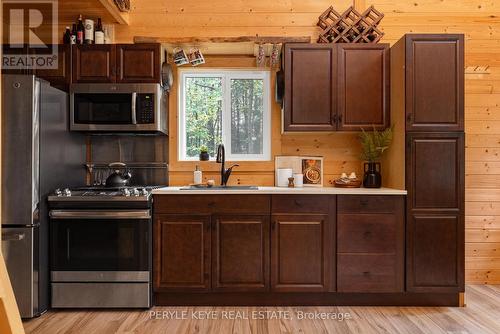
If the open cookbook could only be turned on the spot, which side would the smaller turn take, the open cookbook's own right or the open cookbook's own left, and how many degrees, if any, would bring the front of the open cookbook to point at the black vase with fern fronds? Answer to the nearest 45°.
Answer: approximately 90° to the open cookbook's own left

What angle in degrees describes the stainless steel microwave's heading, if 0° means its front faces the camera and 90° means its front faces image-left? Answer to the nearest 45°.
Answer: approximately 0°

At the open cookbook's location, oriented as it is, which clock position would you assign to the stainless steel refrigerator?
The stainless steel refrigerator is roughly at 2 o'clock from the open cookbook.

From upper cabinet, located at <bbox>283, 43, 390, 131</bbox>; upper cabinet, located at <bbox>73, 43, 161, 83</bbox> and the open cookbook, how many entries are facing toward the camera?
3

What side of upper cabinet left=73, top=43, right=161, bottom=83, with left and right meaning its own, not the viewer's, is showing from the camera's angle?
front

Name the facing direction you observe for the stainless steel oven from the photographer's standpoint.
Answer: facing the viewer

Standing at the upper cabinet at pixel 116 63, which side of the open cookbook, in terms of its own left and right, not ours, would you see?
right

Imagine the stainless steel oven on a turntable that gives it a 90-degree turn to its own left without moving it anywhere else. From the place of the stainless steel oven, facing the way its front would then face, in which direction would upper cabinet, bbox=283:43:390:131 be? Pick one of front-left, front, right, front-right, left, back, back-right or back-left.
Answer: front
